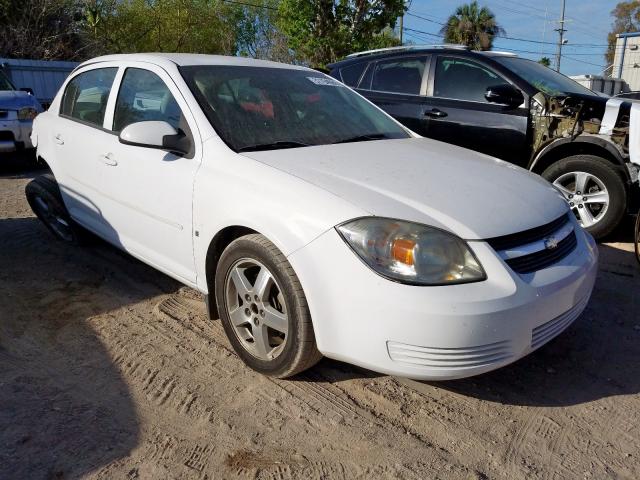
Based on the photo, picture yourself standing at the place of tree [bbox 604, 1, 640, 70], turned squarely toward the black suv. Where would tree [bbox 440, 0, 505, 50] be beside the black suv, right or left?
right

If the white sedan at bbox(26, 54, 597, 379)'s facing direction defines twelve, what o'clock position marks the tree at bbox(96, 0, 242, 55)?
The tree is roughly at 7 o'clock from the white sedan.

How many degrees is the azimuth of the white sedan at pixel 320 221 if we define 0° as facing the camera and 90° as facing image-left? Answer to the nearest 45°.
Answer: approximately 315°

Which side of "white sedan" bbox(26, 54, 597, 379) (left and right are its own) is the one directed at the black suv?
left

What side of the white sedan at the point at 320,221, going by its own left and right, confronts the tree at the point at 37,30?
back

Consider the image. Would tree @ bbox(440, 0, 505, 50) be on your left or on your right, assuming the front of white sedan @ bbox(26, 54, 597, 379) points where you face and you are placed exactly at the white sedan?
on your left

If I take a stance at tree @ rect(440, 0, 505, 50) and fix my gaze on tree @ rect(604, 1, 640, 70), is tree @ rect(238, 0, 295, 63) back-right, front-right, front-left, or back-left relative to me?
back-left

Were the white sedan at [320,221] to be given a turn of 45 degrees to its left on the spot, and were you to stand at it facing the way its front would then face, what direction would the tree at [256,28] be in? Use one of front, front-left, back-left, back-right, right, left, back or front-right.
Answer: left

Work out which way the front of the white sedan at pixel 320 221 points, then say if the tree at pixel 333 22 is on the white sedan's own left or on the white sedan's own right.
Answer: on the white sedan's own left

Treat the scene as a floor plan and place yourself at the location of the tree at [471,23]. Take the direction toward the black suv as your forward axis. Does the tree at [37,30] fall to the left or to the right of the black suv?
right

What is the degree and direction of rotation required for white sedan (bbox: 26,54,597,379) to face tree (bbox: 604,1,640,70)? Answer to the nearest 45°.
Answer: approximately 90° to its left
